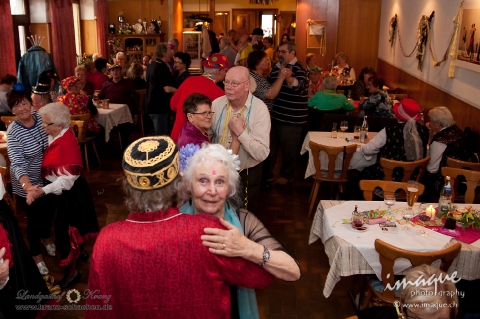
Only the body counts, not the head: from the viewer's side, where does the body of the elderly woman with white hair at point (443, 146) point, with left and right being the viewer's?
facing to the left of the viewer

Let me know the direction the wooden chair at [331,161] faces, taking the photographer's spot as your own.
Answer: facing away from the viewer

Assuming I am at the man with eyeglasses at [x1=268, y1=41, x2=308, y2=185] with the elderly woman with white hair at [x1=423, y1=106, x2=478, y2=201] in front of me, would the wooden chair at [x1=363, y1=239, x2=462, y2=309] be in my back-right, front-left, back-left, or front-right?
front-right

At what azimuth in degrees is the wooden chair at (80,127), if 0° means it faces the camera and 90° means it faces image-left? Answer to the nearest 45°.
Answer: approximately 225°

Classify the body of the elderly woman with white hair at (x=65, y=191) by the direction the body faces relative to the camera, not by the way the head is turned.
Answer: to the viewer's left

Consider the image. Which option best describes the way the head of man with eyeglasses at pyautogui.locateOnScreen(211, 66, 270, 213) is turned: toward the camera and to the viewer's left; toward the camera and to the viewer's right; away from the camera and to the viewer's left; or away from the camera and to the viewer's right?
toward the camera and to the viewer's left

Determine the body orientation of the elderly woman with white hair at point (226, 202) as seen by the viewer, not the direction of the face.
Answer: toward the camera

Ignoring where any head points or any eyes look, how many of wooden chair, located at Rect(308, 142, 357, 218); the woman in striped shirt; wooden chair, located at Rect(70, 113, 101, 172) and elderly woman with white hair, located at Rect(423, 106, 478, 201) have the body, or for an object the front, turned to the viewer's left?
1

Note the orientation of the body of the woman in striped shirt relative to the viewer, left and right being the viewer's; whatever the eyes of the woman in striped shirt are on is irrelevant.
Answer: facing the viewer and to the right of the viewer

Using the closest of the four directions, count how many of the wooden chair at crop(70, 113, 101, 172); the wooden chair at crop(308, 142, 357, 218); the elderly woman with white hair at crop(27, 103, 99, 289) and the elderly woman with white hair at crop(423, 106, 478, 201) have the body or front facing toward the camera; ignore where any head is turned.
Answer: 0

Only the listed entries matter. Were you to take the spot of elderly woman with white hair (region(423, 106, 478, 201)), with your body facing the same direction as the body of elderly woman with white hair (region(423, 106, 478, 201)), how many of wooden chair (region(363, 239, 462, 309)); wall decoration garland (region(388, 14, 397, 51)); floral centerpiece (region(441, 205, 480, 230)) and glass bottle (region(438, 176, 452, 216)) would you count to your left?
3

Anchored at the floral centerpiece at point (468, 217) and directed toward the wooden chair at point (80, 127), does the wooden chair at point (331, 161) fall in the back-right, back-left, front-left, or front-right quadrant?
front-right

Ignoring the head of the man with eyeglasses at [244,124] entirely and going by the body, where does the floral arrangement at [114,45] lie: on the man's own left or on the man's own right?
on the man's own right

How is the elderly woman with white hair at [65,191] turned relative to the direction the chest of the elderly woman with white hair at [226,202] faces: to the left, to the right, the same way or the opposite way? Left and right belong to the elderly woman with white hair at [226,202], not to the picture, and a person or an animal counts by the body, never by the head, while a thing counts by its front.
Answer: to the right

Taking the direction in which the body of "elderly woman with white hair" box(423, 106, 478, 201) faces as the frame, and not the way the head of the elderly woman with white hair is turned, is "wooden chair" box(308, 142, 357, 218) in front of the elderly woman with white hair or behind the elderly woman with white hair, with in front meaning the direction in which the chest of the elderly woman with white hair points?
in front

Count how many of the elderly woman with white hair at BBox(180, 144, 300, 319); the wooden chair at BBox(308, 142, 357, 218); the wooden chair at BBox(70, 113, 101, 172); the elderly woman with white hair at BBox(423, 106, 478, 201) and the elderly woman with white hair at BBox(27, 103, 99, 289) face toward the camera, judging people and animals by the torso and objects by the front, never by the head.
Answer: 1

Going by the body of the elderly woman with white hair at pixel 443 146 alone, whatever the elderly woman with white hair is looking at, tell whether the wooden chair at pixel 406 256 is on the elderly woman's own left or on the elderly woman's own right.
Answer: on the elderly woman's own left
